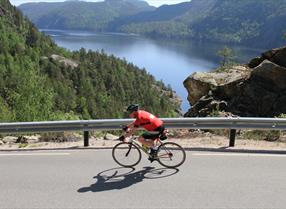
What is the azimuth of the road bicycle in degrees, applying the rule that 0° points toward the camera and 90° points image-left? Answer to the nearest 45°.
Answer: approximately 90°

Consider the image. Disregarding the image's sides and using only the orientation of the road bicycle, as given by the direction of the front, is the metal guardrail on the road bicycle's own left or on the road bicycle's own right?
on the road bicycle's own right

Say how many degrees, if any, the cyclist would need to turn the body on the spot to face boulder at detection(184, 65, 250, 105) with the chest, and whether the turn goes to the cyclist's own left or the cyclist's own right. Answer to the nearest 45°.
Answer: approximately 90° to the cyclist's own right

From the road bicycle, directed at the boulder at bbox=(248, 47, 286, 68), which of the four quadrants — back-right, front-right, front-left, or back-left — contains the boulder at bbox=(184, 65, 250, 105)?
front-left

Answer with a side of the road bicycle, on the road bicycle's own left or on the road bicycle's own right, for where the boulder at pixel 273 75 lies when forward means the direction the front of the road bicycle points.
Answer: on the road bicycle's own right

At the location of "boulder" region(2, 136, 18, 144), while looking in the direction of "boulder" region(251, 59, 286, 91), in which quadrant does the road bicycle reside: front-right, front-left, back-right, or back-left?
front-right
